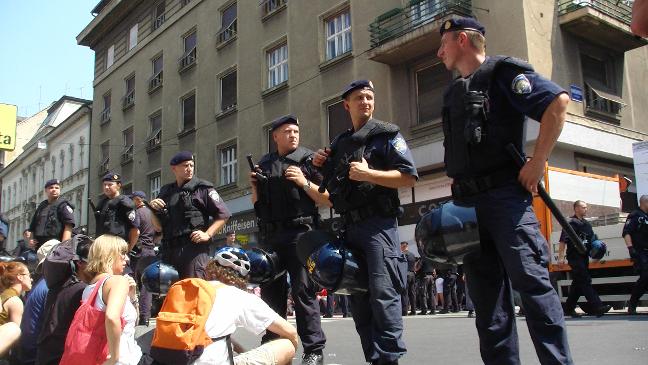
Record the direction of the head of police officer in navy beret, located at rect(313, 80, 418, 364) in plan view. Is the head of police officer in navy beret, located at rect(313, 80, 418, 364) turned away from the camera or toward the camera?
toward the camera

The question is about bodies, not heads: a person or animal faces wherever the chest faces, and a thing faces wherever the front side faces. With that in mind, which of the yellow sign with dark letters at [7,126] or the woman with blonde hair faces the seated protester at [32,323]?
the yellow sign with dark letters

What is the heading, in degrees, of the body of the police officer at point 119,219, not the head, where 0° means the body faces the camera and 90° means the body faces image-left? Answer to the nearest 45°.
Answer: approximately 45°

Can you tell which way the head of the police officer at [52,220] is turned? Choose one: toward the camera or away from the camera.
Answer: toward the camera

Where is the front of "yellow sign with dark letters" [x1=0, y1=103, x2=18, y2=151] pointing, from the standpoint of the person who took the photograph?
facing the viewer

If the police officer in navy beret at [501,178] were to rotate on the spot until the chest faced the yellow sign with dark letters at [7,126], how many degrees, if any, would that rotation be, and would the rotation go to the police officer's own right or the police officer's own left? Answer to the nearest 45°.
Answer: approximately 90° to the police officer's own right

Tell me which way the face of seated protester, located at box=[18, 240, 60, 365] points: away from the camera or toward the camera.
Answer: away from the camera

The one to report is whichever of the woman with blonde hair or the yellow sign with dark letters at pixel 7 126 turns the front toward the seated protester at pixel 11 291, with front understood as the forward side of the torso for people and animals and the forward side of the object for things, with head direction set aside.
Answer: the yellow sign with dark letters

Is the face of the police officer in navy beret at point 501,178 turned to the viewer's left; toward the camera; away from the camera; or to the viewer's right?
to the viewer's left

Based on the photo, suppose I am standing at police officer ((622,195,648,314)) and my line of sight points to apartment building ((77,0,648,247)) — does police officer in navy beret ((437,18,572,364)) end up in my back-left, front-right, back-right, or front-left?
back-left

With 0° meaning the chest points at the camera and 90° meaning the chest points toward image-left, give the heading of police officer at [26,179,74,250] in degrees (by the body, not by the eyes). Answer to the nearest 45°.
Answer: approximately 45°

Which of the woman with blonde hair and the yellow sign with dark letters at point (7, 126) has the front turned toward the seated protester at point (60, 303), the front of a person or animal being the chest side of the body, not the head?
the yellow sign with dark letters

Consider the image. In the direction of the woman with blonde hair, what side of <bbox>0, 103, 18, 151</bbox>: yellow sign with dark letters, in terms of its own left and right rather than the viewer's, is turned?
front
